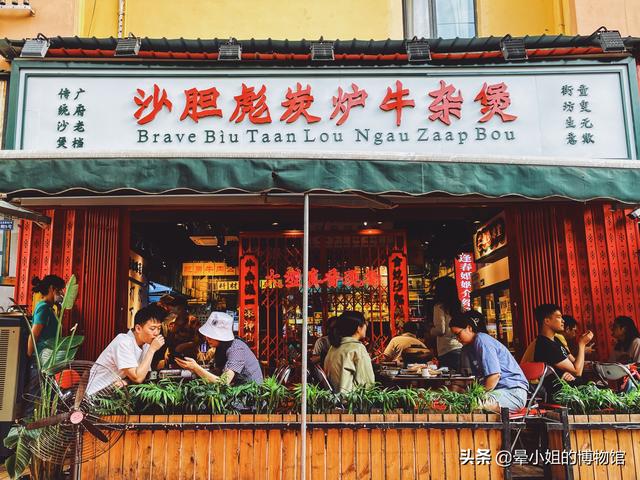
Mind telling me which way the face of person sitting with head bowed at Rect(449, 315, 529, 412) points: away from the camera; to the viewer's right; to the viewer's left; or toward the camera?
to the viewer's left

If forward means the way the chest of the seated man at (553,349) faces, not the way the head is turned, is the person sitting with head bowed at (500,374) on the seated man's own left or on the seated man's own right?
on the seated man's own right

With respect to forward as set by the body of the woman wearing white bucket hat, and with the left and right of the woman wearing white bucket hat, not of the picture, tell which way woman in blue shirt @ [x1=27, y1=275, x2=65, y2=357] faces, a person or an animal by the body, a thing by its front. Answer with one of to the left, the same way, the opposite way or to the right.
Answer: the opposite way

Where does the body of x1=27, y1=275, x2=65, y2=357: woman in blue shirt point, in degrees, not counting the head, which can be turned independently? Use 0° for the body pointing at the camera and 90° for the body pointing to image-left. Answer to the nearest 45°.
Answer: approximately 270°

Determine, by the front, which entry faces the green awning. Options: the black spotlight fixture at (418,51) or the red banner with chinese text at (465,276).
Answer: the red banner with chinese text

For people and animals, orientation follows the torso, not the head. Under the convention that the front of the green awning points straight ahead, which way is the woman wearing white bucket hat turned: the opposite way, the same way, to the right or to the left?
to the right

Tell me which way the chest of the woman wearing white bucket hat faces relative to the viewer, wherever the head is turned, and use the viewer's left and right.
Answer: facing to the left of the viewer

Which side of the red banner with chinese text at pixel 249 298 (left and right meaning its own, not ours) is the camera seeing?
front

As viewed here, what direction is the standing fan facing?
toward the camera

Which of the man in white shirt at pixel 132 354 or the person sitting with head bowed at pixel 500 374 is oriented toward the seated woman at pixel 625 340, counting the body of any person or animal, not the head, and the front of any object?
the man in white shirt

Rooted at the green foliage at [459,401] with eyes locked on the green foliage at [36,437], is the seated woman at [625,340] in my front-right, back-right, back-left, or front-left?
back-right

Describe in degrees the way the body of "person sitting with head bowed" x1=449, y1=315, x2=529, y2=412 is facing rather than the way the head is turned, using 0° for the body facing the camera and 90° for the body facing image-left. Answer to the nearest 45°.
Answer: approximately 90°

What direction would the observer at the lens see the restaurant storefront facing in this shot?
facing the viewer

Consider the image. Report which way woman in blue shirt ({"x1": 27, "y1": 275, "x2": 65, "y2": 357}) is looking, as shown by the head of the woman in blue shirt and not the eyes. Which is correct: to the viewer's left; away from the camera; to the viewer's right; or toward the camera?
to the viewer's right
